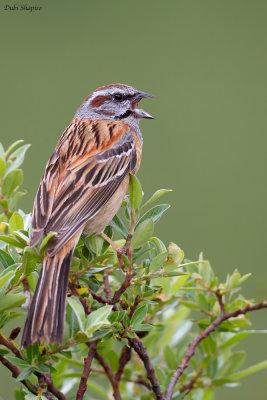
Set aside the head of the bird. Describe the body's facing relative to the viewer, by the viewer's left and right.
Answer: facing away from the viewer and to the right of the viewer
